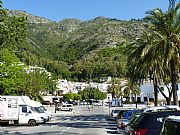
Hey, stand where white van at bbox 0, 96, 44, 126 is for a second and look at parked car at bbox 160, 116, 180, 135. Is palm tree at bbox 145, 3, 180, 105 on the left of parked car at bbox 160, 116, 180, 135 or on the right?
left

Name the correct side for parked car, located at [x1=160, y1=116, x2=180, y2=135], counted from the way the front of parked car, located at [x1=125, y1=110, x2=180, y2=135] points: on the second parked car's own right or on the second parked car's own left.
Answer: on the second parked car's own right

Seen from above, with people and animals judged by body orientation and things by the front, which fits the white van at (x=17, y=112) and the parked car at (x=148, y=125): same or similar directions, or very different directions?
same or similar directions

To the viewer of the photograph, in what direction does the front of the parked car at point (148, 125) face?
facing away from the viewer and to the right of the viewer
